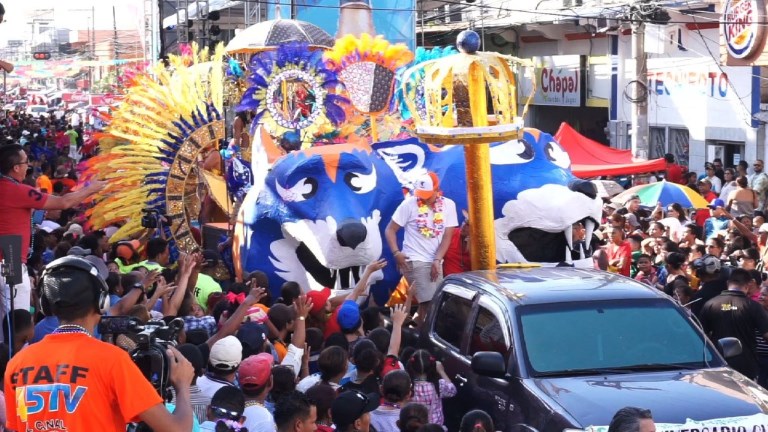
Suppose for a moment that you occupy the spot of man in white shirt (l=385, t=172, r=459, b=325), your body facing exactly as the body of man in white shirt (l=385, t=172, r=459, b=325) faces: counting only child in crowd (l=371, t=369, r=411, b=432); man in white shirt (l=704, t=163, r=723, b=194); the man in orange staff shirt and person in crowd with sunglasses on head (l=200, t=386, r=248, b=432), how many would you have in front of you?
3

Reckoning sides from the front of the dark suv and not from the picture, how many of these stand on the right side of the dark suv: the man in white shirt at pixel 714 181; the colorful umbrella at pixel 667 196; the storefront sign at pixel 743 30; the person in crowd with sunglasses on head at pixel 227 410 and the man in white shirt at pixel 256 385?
2

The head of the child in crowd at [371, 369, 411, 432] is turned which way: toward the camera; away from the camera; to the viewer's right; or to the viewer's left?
away from the camera

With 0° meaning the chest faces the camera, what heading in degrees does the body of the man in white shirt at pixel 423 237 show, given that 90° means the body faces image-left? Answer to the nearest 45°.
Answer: approximately 0°

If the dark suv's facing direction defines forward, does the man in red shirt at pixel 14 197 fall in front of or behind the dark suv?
behind

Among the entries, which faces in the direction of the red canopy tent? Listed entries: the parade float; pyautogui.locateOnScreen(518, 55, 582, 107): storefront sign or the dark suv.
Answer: the storefront sign

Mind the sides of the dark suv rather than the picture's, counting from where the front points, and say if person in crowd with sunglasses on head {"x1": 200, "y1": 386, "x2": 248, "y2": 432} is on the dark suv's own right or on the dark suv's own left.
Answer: on the dark suv's own right

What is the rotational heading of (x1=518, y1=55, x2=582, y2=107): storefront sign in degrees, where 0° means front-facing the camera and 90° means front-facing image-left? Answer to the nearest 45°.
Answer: approximately 0°

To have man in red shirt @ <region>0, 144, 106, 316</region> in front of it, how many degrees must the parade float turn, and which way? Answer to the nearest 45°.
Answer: approximately 90° to its right
